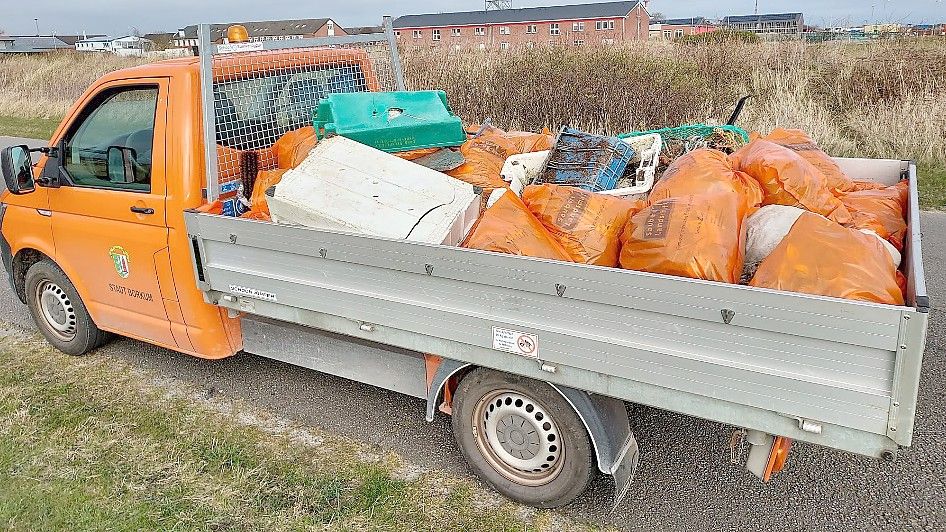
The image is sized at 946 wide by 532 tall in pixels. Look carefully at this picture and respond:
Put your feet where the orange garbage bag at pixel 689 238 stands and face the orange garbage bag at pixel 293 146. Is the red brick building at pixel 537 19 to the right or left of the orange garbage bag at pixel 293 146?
right

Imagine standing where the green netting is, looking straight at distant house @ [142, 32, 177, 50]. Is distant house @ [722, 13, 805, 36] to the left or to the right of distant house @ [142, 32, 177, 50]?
right

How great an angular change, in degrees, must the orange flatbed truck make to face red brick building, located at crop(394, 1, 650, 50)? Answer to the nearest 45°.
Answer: approximately 45° to its right

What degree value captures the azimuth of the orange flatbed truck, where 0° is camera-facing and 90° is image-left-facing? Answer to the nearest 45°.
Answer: approximately 135°

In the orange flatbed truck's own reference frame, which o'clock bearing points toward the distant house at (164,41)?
The distant house is roughly at 1 o'clock from the orange flatbed truck.

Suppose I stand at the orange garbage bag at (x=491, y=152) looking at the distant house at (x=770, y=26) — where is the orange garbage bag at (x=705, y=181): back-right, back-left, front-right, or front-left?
back-right

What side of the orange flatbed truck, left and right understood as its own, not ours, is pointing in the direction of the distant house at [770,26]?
right
